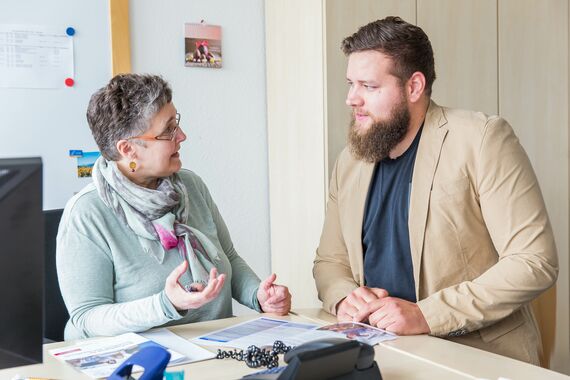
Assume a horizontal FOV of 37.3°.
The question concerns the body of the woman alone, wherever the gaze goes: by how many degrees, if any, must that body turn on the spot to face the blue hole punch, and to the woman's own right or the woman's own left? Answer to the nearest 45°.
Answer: approximately 45° to the woman's own right

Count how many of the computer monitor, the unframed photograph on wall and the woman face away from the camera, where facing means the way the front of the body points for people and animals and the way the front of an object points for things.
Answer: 1

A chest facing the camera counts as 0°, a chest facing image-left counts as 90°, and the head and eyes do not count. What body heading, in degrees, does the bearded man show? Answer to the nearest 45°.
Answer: approximately 45°

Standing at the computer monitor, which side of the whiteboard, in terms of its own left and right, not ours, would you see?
front

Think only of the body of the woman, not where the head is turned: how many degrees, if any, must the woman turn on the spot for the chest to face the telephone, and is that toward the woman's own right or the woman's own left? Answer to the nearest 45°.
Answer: approximately 45° to the woman's own right

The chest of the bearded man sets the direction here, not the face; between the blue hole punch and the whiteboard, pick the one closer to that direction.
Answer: the blue hole punch

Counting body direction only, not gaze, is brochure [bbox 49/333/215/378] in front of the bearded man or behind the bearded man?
in front

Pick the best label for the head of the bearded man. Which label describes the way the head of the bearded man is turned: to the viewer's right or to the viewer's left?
to the viewer's left

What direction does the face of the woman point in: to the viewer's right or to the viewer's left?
to the viewer's right

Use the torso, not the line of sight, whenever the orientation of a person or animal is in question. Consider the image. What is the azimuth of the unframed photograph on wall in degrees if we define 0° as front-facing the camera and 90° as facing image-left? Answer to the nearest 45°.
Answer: approximately 0°

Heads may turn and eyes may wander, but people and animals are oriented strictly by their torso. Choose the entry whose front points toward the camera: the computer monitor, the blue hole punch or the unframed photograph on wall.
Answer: the unframed photograph on wall

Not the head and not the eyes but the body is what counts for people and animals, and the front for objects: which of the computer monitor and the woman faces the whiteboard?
the computer monitor
